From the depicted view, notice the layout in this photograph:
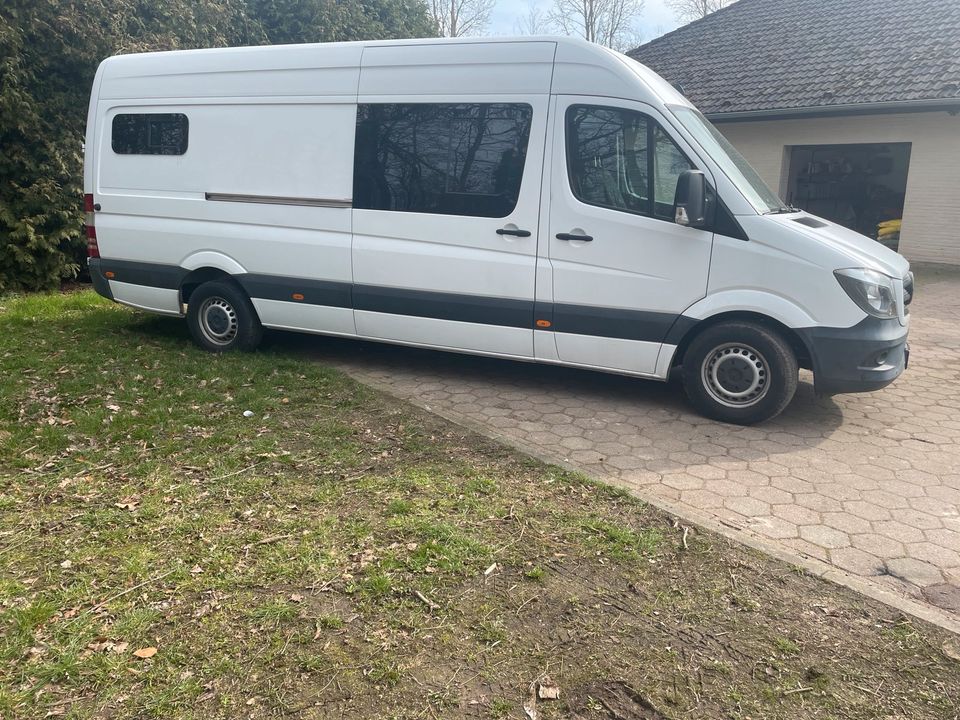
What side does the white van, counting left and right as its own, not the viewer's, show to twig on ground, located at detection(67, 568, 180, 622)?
right

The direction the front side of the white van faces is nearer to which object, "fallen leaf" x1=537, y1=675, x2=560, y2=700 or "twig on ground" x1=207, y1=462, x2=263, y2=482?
the fallen leaf

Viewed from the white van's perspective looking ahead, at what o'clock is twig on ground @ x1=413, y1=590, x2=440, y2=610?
The twig on ground is roughly at 3 o'clock from the white van.

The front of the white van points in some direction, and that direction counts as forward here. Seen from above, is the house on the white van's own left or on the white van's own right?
on the white van's own left

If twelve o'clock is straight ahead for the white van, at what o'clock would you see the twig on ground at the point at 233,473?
The twig on ground is roughly at 4 o'clock from the white van.

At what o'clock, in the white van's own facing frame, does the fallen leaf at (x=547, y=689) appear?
The fallen leaf is roughly at 3 o'clock from the white van.

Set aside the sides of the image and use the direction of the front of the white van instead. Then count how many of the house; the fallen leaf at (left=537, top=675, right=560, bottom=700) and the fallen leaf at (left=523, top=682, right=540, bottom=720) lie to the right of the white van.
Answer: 2

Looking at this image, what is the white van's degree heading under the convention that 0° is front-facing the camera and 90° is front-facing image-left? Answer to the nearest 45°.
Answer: approximately 270°

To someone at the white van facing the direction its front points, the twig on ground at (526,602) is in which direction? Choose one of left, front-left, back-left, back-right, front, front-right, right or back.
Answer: right

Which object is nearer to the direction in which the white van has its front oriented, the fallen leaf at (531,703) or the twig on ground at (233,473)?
the fallen leaf

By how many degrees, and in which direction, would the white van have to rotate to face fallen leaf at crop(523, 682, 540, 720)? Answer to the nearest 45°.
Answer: approximately 90° to its right

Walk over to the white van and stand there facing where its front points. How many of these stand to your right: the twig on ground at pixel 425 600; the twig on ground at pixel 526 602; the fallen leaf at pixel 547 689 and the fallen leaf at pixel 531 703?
4
